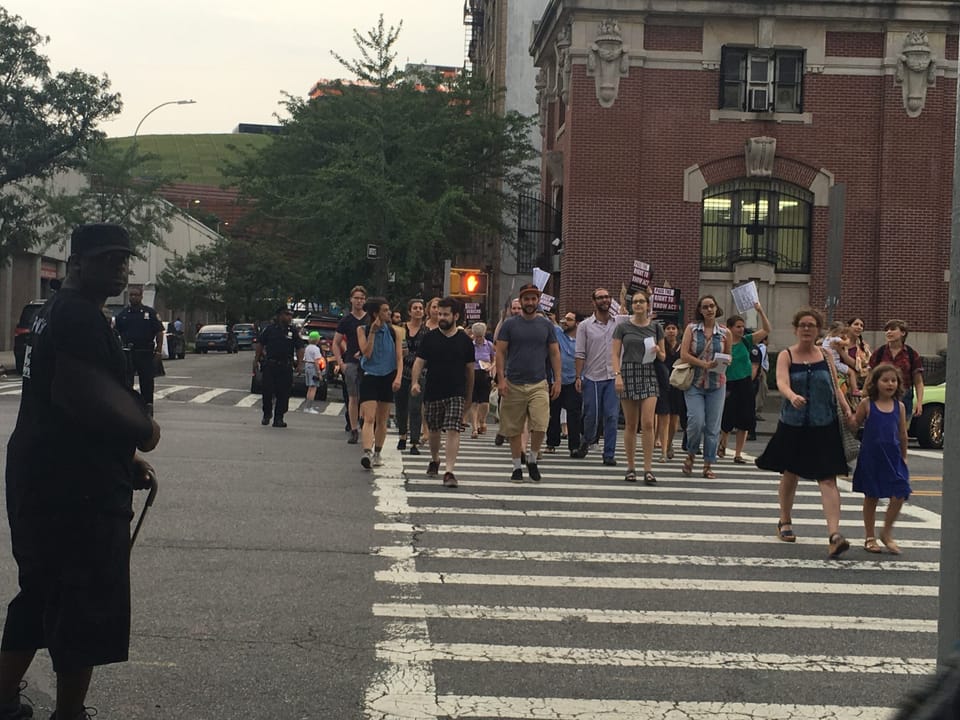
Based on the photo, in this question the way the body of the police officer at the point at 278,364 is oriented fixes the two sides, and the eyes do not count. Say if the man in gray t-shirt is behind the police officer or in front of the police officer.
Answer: in front

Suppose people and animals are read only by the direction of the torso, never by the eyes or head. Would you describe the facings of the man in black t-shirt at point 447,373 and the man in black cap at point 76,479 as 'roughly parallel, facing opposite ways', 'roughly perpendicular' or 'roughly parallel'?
roughly perpendicular

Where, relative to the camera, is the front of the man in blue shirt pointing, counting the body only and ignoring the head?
toward the camera

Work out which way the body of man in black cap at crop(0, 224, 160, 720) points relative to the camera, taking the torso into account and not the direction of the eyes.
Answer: to the viewer's right

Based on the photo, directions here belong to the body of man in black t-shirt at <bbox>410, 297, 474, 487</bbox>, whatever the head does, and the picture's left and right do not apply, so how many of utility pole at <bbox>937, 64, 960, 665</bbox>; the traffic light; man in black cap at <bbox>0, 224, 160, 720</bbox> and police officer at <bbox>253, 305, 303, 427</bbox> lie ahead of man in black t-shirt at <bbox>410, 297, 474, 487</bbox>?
2

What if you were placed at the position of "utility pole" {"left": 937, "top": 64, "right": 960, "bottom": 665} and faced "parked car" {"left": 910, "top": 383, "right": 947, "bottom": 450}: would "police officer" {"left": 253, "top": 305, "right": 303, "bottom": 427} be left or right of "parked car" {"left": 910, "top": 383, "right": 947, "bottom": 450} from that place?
left

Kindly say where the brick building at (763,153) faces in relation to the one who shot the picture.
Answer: facing the viewer

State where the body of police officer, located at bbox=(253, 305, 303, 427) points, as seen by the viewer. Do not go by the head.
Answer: toward the camera

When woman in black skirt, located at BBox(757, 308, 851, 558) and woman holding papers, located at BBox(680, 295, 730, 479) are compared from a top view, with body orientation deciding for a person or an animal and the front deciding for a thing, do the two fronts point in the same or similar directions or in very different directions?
same or similar directions

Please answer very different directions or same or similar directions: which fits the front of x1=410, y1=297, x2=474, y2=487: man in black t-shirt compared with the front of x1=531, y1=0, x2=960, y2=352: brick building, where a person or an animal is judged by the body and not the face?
same or similar directions

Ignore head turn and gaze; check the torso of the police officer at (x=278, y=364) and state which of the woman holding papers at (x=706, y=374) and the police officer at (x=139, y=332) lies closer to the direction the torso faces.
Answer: the woman holding papers

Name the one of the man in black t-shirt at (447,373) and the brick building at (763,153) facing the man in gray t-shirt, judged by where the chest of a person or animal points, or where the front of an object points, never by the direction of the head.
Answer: the brick building

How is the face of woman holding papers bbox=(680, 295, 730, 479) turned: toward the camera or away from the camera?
toward the camera

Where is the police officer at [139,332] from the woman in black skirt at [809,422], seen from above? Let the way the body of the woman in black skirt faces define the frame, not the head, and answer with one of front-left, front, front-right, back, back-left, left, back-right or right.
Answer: back-right

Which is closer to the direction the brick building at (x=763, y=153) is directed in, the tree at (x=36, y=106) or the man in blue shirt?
the man in blue shirt

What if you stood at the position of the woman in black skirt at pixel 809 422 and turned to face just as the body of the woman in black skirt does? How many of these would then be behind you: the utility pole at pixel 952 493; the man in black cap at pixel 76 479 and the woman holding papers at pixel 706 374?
1
